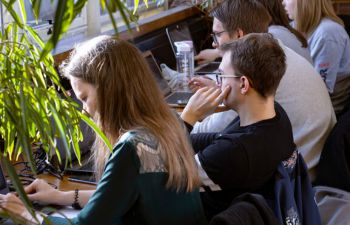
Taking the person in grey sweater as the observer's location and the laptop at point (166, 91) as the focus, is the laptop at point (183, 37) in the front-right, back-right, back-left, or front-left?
front-right

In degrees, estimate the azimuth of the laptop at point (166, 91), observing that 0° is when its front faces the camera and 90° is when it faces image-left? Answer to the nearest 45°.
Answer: approximately 270°

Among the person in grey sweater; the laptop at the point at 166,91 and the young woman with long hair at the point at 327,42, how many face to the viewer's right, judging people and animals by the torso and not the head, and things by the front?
1

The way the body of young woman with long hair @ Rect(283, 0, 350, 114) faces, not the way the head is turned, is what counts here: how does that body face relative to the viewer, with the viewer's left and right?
facing to the left of the viewer

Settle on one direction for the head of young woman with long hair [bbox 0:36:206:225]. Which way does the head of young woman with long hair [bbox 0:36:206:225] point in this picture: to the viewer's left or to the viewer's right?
to the viewer's left

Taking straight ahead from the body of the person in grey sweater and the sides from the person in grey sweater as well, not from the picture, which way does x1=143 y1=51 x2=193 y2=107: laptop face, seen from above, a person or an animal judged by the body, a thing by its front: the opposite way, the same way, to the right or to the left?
the opposite way

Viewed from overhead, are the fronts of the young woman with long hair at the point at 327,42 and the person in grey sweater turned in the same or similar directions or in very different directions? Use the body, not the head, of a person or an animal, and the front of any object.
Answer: same or similar directions

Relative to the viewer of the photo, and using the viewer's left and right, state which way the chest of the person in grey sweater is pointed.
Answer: facing to the left of the viewer
